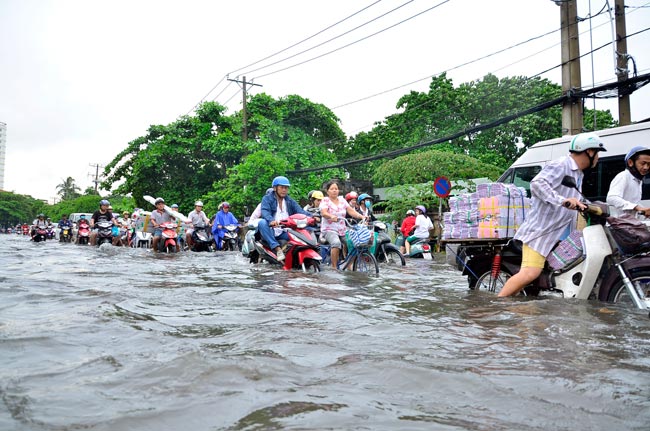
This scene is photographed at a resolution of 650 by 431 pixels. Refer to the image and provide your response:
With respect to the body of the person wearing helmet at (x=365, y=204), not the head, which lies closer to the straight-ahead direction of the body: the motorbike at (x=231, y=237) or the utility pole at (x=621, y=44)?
the utility pole

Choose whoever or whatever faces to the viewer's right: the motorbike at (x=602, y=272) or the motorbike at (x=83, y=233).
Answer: the motorbike at (x=602, y=272)

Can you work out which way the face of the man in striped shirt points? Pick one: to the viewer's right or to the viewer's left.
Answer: to the viewer's right

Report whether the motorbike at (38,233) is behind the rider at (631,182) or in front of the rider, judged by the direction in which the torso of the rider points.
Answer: behind

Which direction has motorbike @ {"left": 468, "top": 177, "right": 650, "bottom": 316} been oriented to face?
to the viewer's right

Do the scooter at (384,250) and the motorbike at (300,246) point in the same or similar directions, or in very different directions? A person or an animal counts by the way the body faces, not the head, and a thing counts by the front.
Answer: same or similar directions

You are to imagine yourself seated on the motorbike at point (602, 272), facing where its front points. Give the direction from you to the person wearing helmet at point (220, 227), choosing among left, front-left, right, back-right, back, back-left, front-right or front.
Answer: back-left

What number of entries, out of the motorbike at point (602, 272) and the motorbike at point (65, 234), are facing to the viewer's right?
1

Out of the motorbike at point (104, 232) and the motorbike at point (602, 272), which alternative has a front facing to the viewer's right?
the motorbike at point (602, 272)

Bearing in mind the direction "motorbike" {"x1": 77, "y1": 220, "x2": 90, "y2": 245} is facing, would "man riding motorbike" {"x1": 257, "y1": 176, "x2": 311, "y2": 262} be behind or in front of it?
in front

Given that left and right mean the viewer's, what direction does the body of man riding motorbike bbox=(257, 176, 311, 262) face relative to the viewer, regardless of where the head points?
facing the viewer and to the right of the viewer

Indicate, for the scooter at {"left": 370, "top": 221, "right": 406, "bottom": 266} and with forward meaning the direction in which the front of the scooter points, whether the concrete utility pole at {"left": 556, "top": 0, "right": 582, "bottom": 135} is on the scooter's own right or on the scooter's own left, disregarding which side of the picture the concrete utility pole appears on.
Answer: on the scooter's own left

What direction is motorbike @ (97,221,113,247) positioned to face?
toward the camera

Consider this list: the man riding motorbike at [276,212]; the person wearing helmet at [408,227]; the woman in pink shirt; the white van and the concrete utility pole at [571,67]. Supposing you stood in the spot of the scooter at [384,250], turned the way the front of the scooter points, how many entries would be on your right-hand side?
2

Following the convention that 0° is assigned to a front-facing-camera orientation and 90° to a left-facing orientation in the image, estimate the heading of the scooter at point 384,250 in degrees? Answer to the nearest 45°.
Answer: approximately 315°

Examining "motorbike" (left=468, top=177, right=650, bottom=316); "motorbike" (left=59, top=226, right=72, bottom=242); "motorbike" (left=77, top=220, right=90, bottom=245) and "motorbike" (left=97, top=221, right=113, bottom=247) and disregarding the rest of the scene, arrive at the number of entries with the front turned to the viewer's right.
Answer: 1
